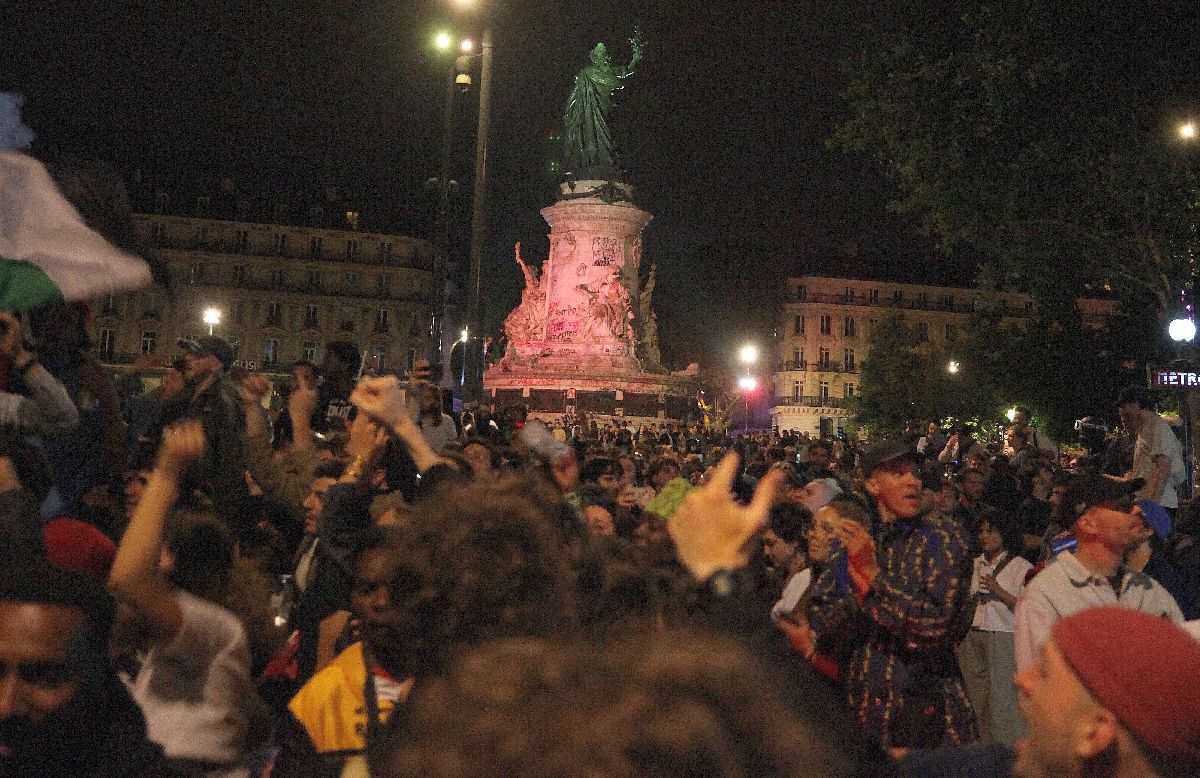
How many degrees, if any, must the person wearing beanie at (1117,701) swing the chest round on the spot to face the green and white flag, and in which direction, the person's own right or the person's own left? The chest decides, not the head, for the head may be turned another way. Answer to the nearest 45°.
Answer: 0° — they already face it

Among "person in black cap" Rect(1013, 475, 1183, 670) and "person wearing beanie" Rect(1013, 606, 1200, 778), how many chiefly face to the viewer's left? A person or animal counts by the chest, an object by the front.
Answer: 1

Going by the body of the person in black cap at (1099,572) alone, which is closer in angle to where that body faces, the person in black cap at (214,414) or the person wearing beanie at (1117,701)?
the person wearing beanie

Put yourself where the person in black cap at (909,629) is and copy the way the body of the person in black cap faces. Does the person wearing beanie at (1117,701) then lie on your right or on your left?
on your left

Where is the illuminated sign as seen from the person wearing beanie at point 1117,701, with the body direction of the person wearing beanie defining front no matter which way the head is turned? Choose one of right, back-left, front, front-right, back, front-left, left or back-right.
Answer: right

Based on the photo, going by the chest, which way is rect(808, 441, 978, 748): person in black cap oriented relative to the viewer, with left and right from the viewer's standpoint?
facing the viewer and to the left of the viewer

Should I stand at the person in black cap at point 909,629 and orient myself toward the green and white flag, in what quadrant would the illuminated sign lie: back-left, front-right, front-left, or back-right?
back-right

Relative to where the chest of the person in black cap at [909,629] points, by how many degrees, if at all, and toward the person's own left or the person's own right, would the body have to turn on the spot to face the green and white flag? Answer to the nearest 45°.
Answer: approximately 45° to the person's own right

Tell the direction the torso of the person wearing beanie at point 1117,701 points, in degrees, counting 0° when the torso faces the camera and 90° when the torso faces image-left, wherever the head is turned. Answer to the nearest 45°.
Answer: approximately 90°

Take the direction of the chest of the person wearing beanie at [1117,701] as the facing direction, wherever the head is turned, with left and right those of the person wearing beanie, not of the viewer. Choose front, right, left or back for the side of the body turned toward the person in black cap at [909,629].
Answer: right

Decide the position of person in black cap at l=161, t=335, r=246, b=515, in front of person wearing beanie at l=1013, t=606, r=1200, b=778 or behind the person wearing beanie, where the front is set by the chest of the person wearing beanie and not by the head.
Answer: in front
